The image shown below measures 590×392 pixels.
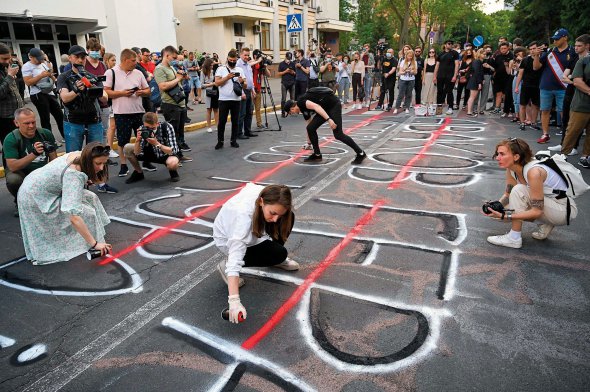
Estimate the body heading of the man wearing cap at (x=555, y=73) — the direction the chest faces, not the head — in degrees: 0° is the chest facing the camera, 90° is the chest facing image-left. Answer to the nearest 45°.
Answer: approximately 45°

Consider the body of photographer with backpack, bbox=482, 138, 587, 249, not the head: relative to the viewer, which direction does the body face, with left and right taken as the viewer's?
facing to the left of the viewer

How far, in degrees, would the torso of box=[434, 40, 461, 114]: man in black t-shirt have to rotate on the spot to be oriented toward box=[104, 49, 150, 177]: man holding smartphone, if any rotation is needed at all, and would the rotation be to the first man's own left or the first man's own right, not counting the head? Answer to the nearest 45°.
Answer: approximately 45° to the first man's own right

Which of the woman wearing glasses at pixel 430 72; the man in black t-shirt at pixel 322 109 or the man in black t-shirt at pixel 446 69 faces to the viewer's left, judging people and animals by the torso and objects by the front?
the man in black t-shirt at pixel 322 109

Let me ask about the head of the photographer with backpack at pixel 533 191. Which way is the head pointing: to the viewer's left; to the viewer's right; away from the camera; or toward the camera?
to the viewer's left

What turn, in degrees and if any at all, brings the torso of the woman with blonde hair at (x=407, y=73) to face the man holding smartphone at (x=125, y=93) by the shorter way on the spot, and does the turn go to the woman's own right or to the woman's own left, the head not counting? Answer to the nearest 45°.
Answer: approximately 45° to the woman's own right

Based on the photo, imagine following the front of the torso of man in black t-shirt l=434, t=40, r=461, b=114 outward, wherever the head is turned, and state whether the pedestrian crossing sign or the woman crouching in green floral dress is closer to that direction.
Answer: the woman crouching in green floral dress

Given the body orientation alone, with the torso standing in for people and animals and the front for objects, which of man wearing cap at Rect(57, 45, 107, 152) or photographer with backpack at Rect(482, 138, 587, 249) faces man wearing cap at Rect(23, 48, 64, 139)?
the photographer with backpack

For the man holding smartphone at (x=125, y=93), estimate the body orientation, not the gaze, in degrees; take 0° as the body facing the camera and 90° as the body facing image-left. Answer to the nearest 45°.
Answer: approximately 315°

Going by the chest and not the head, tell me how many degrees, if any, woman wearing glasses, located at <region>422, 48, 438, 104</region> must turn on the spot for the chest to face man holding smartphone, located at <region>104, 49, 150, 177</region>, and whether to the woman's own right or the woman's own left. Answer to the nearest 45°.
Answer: approximately 45° to the woman's own right

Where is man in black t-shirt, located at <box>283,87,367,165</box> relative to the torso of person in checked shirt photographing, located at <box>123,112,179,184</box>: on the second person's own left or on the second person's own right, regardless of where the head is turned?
on the second person's own left

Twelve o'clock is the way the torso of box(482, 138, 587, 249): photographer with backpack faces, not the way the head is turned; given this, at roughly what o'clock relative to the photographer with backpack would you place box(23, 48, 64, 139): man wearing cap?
The man wearing cap is roughly at 12 o'clock from the photographer with backpack.

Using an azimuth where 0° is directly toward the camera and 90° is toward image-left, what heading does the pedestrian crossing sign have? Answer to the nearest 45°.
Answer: approximately 0°

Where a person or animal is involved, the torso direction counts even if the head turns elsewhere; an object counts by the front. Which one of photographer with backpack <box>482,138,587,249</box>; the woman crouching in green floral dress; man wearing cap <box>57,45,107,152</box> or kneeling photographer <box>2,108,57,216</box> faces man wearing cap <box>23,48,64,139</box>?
the photographer with backpack

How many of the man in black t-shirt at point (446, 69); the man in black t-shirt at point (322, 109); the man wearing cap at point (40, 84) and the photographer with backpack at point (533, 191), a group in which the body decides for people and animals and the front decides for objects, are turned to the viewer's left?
2
